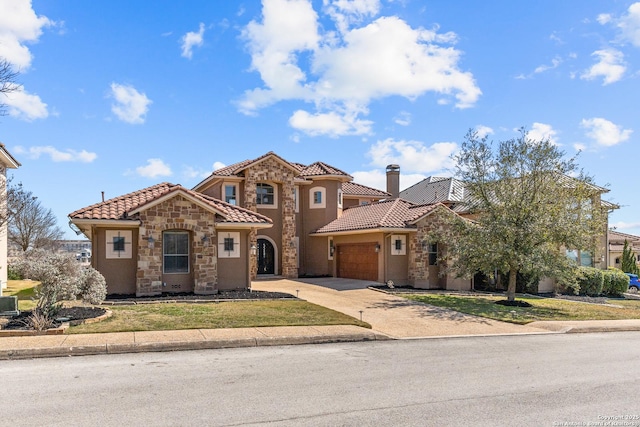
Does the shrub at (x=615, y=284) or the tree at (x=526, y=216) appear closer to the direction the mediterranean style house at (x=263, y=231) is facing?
the tree

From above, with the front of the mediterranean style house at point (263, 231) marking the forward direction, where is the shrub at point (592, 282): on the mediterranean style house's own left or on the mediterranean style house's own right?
on the mediterranean style house's own left

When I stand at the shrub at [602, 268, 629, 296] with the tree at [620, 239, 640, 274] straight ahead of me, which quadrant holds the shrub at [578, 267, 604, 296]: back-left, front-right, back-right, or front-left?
back-left

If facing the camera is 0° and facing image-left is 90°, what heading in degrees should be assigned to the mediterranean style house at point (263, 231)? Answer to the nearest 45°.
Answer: approximately 0°
